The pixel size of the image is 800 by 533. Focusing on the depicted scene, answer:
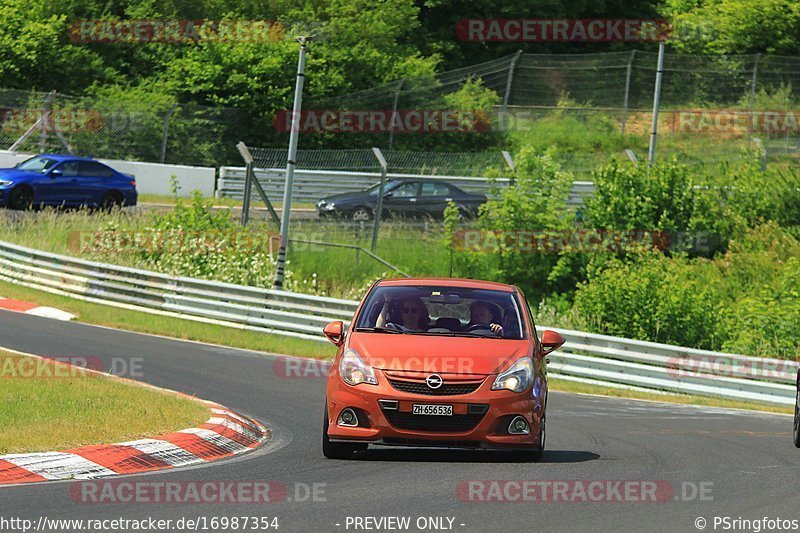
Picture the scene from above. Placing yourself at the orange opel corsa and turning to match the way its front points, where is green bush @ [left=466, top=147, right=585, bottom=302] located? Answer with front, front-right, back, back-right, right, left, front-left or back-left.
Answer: back

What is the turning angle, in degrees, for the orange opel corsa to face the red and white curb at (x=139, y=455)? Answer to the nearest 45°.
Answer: approximately 90° to its right

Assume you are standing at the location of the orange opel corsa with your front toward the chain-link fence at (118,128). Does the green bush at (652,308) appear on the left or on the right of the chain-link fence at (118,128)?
right

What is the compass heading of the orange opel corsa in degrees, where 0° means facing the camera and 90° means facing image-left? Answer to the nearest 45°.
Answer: approximately 0°

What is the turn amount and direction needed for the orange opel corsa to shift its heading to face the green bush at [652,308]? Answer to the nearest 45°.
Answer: approximately 180°

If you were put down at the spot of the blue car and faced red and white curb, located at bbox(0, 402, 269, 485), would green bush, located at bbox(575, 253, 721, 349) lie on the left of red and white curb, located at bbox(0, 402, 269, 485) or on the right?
left

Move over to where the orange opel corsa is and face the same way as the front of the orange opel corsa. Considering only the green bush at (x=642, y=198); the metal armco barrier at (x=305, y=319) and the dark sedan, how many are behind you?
3

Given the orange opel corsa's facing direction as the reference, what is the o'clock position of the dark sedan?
The dark sedan is roughly at 6 o'clock from the orange opel corsa.

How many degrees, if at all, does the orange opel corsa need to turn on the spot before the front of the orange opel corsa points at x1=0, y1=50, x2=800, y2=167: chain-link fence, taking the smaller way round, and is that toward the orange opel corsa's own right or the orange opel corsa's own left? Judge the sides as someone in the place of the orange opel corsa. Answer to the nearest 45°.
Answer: approximately 180°

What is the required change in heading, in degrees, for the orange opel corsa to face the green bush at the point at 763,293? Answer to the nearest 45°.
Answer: approximately 180°
